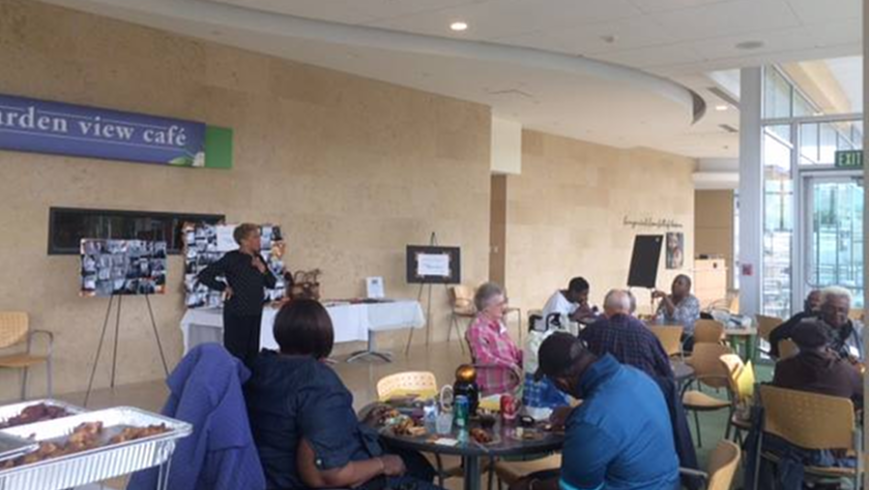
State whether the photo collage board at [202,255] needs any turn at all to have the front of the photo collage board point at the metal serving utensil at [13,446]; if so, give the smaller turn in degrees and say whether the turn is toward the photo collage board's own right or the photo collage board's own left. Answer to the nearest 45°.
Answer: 0° — it already faces it

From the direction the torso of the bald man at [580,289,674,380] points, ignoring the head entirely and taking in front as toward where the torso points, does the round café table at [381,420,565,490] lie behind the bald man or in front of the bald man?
behind

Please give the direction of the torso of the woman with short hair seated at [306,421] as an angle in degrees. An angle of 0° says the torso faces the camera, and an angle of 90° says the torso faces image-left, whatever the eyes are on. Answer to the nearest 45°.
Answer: approximately 225°

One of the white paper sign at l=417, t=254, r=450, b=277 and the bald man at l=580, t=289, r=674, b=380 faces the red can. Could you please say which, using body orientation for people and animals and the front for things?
the white paper sign

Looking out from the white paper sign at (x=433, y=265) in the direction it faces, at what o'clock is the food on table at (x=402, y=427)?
The food on table is roughly at 12 o'clock from the white paper sign.

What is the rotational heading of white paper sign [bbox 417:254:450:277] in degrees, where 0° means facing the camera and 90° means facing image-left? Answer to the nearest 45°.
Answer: approximately 0°

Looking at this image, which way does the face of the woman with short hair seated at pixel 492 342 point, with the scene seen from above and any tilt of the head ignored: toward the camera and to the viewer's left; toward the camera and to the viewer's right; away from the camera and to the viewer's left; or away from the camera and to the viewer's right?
toward the camera and to the viewer's right

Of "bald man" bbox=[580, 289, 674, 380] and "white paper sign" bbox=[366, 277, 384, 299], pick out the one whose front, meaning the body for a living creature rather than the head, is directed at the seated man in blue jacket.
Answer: the white paper sign

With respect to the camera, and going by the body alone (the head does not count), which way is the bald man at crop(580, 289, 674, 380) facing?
away from the camera

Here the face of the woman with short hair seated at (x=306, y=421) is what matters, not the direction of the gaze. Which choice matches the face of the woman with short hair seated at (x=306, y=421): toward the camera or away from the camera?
away from the camera

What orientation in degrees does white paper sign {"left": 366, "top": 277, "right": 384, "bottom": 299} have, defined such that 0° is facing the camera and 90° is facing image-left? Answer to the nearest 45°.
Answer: approximately 0°
